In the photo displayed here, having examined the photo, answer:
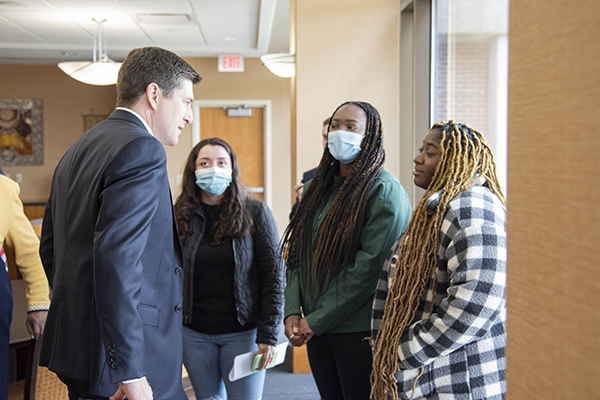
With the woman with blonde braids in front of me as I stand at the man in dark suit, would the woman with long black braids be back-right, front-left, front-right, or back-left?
front-left

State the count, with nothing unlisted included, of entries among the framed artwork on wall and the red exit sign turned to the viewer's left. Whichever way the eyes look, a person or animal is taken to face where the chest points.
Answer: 0

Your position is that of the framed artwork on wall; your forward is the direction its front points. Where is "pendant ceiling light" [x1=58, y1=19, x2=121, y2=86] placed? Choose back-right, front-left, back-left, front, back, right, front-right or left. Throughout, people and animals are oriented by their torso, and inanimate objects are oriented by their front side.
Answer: front

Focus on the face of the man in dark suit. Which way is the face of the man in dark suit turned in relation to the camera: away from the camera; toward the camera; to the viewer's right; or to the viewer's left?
to the viewer's right

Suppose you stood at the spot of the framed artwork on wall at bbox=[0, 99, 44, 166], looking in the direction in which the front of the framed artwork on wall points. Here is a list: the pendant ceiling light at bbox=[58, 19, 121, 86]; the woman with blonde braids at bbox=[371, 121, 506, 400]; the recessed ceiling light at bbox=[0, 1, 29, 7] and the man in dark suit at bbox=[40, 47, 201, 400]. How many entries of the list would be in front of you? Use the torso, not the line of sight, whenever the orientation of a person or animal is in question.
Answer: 4

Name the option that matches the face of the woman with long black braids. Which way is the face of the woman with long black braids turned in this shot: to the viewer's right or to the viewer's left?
to the viewer's left

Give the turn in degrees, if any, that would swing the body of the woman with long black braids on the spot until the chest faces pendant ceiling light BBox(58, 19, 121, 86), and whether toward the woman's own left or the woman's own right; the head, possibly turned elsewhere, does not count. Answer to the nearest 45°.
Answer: approximately 90° to the woman's own right

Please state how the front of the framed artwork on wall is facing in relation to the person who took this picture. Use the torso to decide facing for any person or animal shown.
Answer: facing the viewer

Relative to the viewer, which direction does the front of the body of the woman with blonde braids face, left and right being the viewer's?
facing to the left of the viewer

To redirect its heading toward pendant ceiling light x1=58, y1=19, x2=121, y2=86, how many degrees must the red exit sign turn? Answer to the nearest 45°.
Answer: approximately 45° to its right

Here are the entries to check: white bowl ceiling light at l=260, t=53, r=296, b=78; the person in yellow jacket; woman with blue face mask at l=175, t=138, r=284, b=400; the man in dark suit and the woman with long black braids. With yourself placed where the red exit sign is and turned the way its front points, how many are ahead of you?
5

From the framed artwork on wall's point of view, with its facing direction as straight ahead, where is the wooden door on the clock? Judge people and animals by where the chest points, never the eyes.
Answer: The wooden door is roughly at 10 o'clock from the framed artwork on wall.

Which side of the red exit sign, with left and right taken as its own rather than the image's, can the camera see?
front

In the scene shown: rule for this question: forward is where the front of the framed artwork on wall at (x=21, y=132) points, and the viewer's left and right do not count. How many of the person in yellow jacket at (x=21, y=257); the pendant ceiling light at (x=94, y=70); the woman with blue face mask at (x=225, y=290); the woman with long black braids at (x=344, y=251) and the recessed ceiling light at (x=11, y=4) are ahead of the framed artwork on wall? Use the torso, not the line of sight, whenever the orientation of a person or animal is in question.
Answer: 5

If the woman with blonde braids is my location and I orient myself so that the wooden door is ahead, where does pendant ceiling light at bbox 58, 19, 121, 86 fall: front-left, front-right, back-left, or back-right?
front-left
